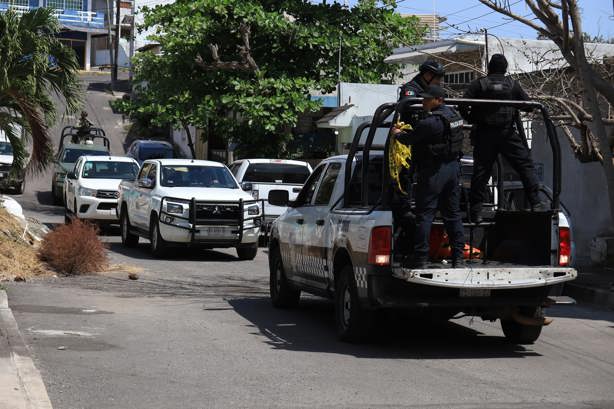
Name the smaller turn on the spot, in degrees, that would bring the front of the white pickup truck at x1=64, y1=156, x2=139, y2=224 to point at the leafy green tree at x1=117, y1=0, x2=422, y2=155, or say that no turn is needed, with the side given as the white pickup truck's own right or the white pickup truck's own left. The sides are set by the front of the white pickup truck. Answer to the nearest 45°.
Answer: approximately 90° to the white pickup truck's own left

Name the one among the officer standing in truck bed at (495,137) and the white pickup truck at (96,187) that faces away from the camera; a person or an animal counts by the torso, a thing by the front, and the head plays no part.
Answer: the officer standing in truck bed

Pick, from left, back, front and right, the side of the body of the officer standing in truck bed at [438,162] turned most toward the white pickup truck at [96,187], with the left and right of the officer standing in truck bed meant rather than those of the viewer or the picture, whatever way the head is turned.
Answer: front

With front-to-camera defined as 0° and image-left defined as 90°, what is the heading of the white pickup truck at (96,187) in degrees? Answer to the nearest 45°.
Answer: approximately 315°

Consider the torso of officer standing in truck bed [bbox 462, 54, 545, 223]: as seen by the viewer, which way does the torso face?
away from the camera

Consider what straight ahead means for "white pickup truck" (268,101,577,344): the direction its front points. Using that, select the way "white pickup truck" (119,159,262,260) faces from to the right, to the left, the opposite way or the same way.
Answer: the opposite way

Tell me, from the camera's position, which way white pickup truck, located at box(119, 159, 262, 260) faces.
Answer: facing the viewer and to the right of the viewer

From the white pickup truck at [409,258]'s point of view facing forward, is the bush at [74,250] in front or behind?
in front

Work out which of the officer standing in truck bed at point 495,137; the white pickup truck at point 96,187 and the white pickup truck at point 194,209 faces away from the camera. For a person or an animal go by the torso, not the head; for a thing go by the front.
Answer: the officer standing in truck bed

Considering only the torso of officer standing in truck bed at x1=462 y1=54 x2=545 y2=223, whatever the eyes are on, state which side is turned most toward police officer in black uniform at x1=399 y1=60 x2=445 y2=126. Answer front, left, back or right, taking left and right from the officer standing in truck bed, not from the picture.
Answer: left

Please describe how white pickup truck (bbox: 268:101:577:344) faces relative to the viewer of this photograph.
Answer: facing away from the viewer and to the left of the viewer

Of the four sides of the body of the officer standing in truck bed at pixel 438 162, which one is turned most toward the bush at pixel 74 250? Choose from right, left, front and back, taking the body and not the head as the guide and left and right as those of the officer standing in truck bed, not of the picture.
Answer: front

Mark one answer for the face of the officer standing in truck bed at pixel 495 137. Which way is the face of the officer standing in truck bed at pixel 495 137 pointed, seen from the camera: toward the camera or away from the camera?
away from the camera
